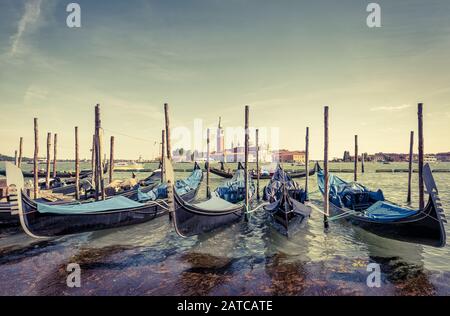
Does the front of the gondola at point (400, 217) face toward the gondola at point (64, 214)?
no

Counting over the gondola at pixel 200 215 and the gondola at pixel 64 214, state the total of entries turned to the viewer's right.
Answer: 0

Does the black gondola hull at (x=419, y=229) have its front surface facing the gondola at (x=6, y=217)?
no

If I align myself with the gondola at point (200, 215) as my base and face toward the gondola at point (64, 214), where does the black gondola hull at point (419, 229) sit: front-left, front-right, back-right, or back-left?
back-left

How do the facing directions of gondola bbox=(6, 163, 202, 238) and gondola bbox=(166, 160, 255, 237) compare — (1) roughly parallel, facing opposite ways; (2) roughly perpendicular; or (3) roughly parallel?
roughly parallel
